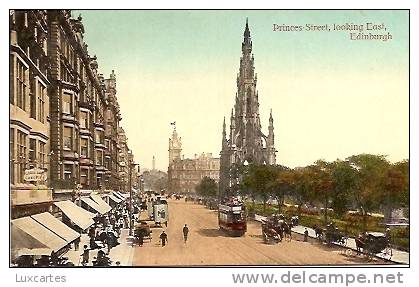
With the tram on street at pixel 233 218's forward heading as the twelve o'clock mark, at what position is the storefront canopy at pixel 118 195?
The storefront canopy is roughly at 5 o'clock from the tram on street.

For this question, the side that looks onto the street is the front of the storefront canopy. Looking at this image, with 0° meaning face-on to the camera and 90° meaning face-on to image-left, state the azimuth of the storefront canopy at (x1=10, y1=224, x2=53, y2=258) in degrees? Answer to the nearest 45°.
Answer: approximately 270°

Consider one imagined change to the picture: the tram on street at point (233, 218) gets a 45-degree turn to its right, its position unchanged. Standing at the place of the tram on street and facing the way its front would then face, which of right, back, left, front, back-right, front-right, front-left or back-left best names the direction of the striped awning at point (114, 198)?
right

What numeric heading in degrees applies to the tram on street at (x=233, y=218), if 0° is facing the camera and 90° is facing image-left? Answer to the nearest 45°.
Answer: approximately 315°

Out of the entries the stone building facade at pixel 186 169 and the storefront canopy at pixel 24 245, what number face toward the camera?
1
